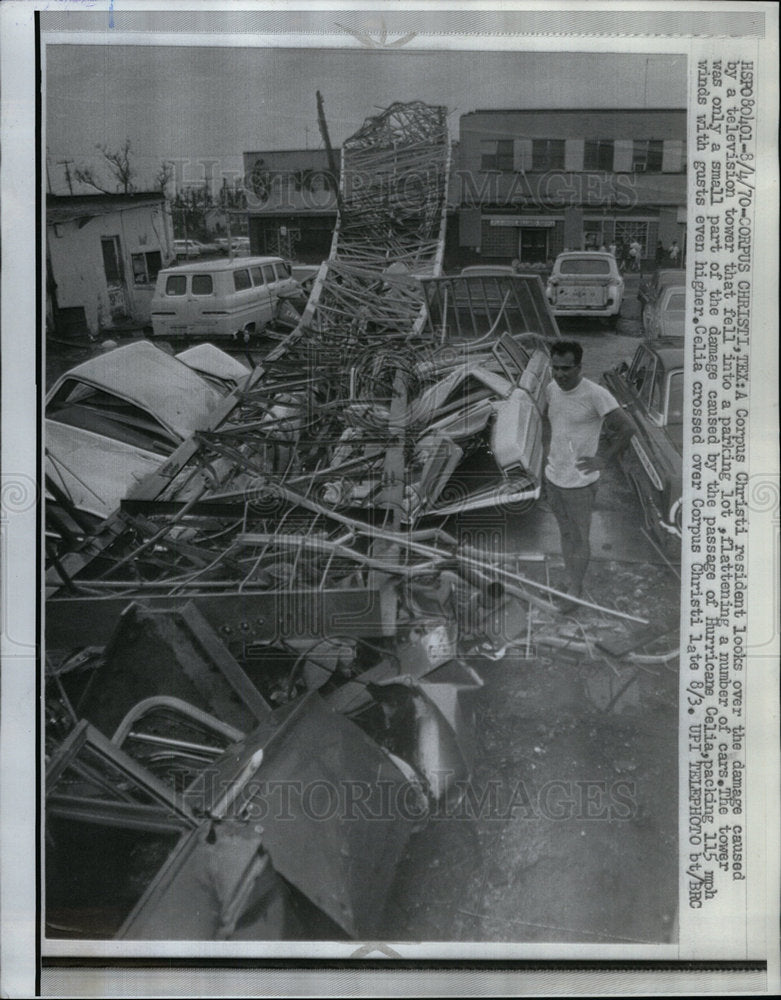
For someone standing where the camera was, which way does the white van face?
facing away from the viewer and to the right of the viewer

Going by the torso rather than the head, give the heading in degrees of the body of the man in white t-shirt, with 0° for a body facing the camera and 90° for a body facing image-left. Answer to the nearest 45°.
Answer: approximately 45°

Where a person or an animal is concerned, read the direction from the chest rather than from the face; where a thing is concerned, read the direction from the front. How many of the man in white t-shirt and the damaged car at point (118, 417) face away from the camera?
0
